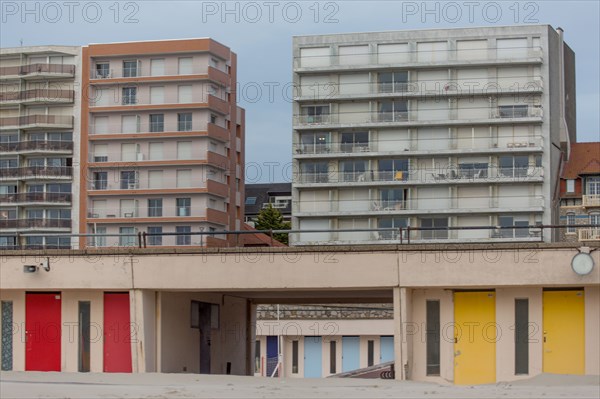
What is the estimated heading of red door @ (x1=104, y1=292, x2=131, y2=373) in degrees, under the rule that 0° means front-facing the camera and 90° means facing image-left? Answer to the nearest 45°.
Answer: approximately 0°

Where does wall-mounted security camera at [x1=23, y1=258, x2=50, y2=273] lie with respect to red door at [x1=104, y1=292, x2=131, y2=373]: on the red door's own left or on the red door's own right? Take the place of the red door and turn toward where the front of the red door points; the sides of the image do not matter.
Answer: on the red door's own right

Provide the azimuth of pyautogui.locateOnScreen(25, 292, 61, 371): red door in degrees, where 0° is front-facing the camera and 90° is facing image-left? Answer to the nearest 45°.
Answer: approximately 0°

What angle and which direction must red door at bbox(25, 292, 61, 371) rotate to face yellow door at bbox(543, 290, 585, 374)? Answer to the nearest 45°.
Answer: approximately 45° to its left

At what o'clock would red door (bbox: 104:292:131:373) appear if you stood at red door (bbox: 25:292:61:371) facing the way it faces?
red door (bbox: 104:292:131:373) is roughly at 10 o'clock from red door (bbox: 25:292:61:371).

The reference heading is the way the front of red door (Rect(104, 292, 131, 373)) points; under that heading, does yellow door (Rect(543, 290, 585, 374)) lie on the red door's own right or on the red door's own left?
on the red door's own left

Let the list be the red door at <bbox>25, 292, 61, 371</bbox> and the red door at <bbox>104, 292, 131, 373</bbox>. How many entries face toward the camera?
2
